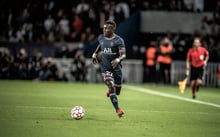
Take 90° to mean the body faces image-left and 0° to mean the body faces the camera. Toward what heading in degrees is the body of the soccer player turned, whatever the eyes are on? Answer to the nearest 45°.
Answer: approximately 0°

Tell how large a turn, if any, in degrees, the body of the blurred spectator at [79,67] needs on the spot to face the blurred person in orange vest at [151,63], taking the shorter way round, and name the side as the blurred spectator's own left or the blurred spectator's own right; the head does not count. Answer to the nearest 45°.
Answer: approximately 90° to the blurred spectator's own left

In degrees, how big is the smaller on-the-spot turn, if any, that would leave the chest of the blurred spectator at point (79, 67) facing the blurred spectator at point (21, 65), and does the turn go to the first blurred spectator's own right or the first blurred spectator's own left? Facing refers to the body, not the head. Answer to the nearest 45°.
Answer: approximately 90° to the first blurred spectator's own right

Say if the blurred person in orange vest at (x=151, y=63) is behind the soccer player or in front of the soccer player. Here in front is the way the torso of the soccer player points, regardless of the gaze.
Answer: behind

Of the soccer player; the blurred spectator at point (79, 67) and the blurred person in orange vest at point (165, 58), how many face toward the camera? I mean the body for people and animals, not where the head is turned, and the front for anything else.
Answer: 3

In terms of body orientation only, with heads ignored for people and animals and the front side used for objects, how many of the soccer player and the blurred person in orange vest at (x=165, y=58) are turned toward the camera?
2

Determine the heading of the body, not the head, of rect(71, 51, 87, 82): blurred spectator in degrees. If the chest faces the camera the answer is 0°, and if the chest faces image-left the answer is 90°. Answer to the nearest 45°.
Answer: approximately 0°

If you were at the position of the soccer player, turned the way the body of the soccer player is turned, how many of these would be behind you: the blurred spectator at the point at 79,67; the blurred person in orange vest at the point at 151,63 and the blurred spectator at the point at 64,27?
3
